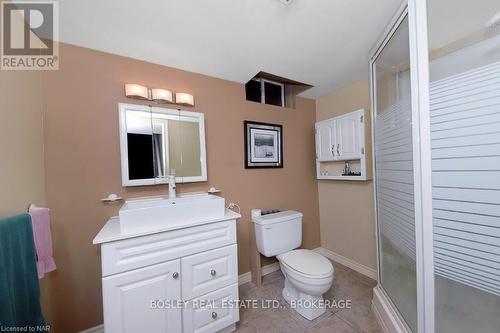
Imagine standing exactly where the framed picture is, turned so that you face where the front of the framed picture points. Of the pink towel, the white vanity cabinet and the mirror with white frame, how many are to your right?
3

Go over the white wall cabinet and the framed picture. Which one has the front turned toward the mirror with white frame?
the white wall cabinet

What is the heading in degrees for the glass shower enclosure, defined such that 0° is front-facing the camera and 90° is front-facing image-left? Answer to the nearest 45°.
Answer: approximately 45°

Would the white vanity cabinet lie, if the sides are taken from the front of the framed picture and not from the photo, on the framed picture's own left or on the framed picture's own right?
on the framed picture's own right

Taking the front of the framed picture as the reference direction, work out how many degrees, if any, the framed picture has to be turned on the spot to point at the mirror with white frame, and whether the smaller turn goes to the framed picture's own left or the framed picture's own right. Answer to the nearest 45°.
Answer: approximately 90° to the framed picture's own right

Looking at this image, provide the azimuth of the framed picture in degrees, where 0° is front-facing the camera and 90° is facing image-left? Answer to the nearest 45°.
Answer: approximately 315°

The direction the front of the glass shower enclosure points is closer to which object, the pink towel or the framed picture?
the pink towel

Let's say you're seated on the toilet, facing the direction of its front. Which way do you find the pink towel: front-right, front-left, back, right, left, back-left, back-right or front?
right

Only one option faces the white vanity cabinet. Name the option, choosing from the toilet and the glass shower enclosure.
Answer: the glass shower enclosure

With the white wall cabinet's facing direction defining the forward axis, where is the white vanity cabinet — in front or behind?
in front

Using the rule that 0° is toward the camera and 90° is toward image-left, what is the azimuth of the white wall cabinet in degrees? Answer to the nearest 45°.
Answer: approximately 45°

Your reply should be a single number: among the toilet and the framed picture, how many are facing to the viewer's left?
0

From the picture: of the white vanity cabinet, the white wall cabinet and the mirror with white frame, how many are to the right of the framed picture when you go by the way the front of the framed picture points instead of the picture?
2

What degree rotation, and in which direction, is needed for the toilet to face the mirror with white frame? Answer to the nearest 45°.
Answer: approximately 135° to its right
